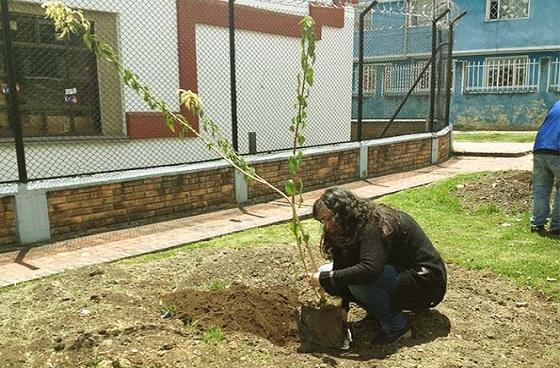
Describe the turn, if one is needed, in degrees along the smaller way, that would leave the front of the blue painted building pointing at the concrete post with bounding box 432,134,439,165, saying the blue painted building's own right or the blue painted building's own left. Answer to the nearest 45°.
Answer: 0° — it already faces it

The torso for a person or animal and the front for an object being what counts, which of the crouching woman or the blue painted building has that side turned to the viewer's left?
the crouching woman

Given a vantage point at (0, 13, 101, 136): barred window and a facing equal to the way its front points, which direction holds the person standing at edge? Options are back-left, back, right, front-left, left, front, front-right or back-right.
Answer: front-left

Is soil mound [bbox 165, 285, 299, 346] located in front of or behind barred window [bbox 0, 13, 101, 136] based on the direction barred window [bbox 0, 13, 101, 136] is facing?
in front

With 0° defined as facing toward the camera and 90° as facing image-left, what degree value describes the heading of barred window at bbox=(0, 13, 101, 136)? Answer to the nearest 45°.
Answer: approximately 0°

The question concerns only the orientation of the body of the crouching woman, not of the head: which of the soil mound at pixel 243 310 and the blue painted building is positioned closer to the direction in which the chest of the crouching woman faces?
the soil mound

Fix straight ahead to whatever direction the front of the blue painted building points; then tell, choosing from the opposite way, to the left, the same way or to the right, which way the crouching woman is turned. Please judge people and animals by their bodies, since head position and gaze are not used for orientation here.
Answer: to the right

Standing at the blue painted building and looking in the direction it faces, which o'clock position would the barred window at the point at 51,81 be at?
The barred window is roughly at 1 o'clock from the blue painted building.

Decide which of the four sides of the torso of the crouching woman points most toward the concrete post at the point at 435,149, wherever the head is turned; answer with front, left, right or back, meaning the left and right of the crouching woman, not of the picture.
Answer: right

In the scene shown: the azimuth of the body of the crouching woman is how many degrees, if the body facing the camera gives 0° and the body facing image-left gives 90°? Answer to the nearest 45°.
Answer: approximately 90°
